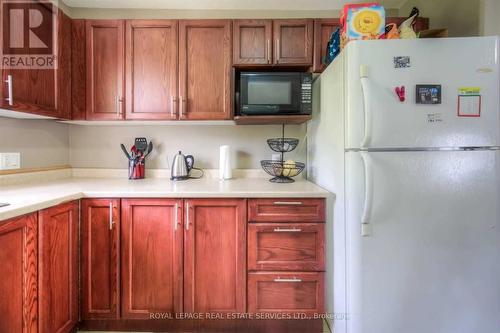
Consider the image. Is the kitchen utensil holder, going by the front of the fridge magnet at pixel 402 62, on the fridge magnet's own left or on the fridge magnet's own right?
on the fridge magnet's own right

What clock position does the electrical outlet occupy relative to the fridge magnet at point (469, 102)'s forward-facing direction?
The electrical outlet is roughly at 2 o'clock from the fridge magnet.

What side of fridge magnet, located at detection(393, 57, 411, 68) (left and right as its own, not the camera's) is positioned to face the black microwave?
right

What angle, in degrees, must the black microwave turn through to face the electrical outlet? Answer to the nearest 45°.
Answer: approximately 90° to its right
